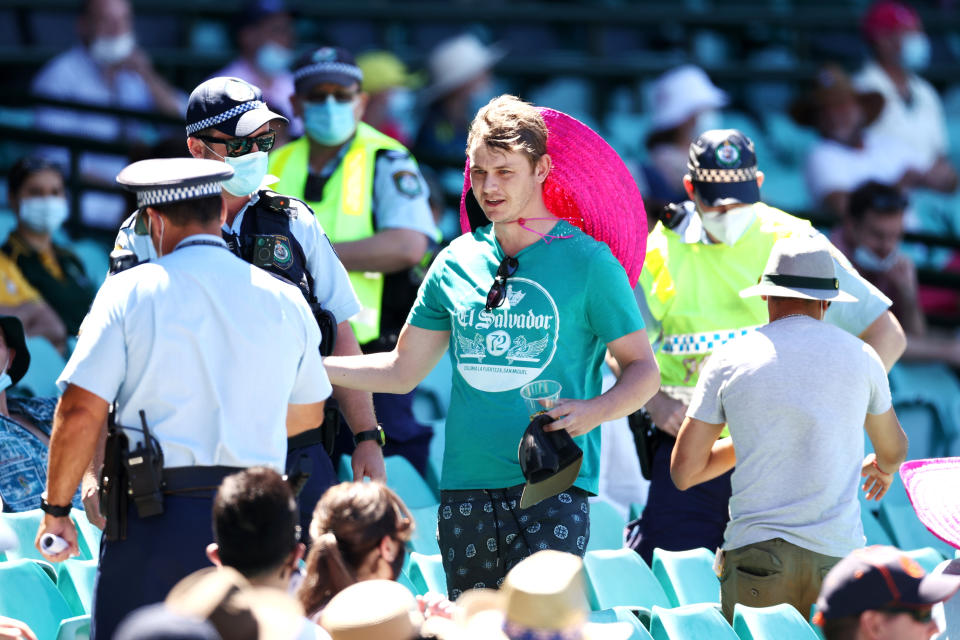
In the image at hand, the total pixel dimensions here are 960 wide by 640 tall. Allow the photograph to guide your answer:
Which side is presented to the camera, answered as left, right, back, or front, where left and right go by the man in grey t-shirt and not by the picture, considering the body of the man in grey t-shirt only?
back

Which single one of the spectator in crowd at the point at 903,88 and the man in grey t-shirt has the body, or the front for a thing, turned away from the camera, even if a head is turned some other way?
the man in grey t-shirt

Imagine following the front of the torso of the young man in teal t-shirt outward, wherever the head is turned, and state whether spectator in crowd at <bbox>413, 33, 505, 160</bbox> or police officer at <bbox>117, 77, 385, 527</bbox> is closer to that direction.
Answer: the police officer

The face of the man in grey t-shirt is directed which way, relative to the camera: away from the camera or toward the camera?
away from the camera

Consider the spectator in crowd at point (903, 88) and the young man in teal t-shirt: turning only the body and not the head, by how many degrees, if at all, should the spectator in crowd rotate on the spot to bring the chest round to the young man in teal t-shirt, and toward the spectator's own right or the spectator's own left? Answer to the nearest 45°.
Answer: approximately 45° to the spectator's own right

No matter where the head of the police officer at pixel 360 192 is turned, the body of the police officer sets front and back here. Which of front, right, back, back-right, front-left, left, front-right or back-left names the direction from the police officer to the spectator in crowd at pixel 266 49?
back-right

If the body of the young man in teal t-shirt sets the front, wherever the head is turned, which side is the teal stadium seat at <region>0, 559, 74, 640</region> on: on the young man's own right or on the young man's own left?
on the young man's own right

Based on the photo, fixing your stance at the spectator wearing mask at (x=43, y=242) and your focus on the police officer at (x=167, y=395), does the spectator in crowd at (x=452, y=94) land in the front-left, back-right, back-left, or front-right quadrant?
back-left
